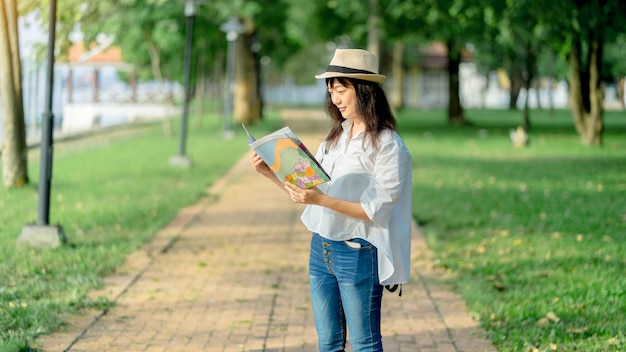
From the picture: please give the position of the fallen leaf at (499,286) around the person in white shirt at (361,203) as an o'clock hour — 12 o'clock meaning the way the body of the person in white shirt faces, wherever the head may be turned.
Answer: The fallen leaf is roughly at 5 o'clock from the person in white shirt.

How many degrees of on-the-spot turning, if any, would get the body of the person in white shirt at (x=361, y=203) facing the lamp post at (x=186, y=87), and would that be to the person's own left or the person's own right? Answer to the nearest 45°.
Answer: approximately 135° to the person's own right

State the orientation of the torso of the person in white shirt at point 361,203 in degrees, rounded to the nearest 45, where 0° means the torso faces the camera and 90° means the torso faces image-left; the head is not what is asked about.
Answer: approximately 45°

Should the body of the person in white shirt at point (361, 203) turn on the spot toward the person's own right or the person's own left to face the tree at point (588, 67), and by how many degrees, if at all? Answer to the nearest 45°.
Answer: approximately 135° to the person's own right

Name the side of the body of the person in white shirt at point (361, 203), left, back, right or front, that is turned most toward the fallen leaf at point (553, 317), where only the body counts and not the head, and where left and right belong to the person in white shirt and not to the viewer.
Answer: back

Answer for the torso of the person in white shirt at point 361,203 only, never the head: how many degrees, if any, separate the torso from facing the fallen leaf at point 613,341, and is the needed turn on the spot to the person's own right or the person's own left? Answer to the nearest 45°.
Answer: approximately 180°

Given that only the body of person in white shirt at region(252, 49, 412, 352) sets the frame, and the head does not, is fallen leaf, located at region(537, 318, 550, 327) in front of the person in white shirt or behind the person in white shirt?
behind
